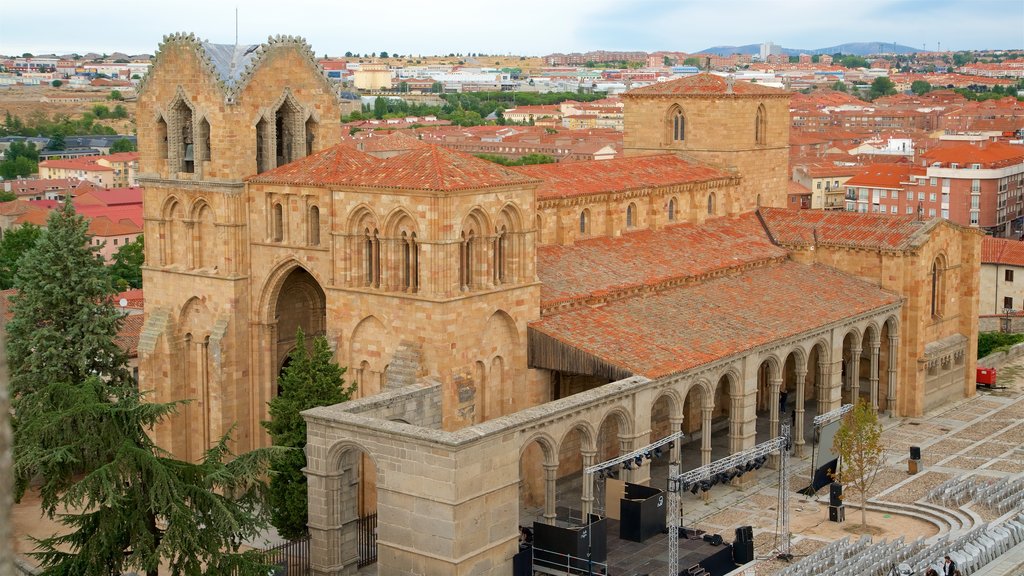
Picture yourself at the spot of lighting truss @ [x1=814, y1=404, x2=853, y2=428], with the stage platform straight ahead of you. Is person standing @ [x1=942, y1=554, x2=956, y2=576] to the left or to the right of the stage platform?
left

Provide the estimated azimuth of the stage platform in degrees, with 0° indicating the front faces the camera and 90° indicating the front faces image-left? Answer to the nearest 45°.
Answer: approximately 315°

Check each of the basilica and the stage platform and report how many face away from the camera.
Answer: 0

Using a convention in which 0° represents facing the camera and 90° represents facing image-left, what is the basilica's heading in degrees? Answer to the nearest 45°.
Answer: approximately 45°

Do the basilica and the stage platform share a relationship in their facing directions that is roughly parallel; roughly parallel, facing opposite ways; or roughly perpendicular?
roughly perpendicular

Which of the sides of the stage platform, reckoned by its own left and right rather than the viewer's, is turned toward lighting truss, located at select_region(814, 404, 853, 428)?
left

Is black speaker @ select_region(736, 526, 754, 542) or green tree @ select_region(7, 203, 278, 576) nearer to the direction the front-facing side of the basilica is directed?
the green tree

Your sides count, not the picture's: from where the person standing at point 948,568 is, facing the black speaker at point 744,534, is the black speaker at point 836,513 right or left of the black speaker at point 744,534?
right
